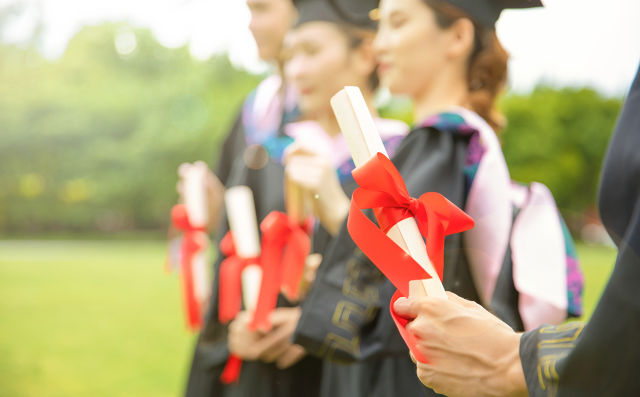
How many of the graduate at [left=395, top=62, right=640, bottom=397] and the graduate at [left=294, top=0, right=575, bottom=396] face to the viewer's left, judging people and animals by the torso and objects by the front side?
2

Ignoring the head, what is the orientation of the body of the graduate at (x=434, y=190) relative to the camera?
to the viewer's left

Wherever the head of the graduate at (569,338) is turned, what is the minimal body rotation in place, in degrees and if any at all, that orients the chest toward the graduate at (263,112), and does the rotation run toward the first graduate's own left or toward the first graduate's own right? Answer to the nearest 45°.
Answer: approximately 45° to the first graduate's own right

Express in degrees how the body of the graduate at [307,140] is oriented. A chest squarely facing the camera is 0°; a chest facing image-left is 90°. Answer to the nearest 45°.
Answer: approximately 45°

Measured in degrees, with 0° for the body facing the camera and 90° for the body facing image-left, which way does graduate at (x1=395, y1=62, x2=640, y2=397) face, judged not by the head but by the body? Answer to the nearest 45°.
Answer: approximately 90°
